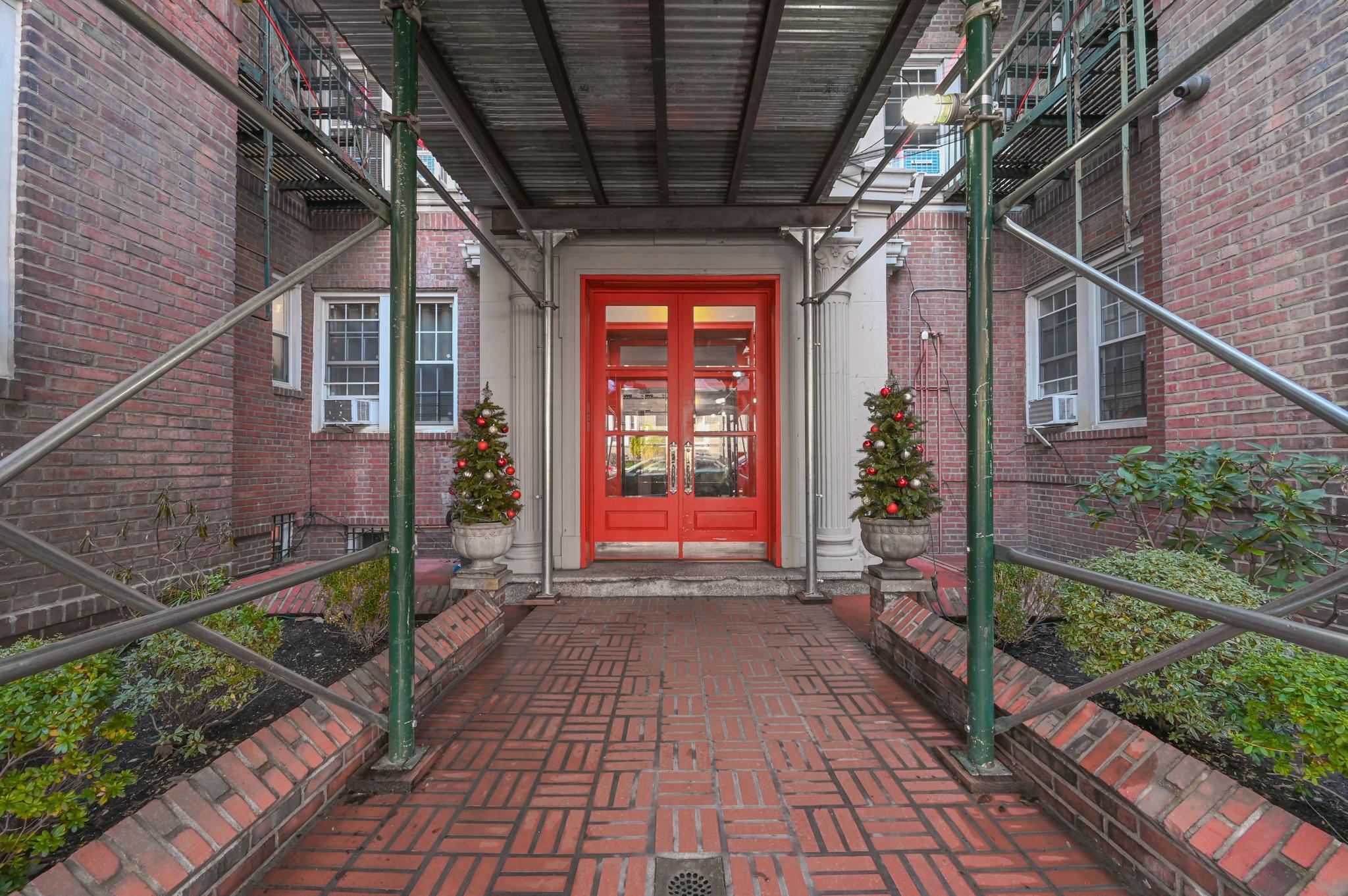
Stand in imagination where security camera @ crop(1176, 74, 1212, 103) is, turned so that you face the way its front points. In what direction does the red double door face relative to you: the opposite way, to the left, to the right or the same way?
to the left

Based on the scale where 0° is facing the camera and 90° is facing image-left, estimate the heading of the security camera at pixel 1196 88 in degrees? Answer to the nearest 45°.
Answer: approximately 45°

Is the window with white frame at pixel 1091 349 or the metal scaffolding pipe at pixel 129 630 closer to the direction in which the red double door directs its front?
the metal scaffolding pipe

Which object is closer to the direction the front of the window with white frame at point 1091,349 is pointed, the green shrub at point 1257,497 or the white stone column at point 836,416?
the white stone column

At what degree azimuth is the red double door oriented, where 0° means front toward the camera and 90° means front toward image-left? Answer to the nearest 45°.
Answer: approximately 0°
